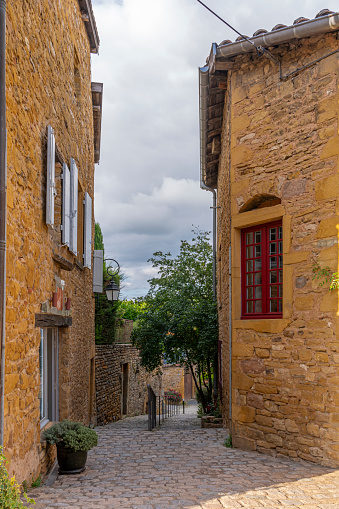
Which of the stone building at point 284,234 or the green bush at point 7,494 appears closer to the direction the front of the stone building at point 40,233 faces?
the stone building

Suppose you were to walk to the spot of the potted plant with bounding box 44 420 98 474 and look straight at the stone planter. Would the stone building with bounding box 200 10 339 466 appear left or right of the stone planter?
right

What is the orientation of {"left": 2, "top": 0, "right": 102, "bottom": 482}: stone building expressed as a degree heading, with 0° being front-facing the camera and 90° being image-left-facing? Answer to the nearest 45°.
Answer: approximately 270°

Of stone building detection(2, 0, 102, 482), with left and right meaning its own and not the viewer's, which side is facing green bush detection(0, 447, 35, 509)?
right

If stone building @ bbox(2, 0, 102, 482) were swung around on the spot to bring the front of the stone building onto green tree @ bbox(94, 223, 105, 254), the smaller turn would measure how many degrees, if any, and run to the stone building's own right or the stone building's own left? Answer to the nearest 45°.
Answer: approximately 90° to the stone building's own left

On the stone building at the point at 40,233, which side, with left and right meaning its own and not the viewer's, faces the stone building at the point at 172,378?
left
